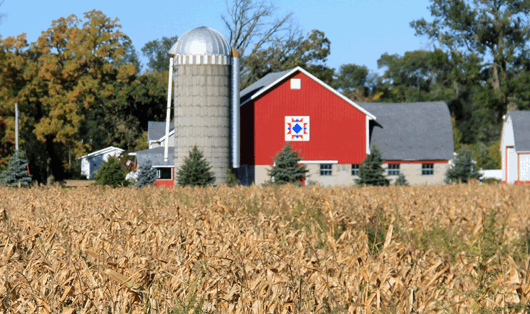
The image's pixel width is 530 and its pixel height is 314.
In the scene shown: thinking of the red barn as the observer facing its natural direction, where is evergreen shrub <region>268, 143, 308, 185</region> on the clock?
The evergreen shrub is roughly at 1 o'clock from the red barn.

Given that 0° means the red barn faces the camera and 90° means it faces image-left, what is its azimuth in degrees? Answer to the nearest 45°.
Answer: approximately 0°

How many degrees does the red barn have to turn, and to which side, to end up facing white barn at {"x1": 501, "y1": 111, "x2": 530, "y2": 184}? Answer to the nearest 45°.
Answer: approximately 135° to its left

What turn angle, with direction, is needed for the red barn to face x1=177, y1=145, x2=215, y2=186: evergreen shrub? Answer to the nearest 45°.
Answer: approximately 45° to its right

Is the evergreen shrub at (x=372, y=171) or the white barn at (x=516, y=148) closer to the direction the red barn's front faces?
the evergreen shrub

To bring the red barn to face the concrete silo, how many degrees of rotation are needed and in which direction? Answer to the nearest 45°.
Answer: approximately 45° to its right

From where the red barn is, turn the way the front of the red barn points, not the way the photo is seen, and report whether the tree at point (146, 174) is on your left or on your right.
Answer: on your right
